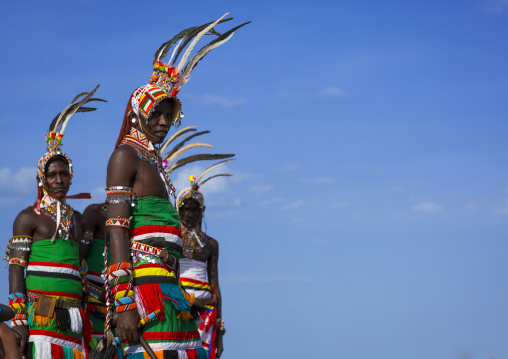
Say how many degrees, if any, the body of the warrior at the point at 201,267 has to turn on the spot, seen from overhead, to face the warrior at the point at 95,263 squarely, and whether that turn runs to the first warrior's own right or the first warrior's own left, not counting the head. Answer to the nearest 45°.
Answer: approximately 45° to the first warrior's own right

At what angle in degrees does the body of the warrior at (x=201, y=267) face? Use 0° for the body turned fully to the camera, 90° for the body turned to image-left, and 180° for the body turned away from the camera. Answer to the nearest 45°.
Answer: approximately 0°

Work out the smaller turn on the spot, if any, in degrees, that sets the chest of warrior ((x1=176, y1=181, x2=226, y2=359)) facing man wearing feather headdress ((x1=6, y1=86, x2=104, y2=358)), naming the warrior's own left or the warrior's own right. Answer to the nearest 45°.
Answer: approximately 45° to the warrior's own right
